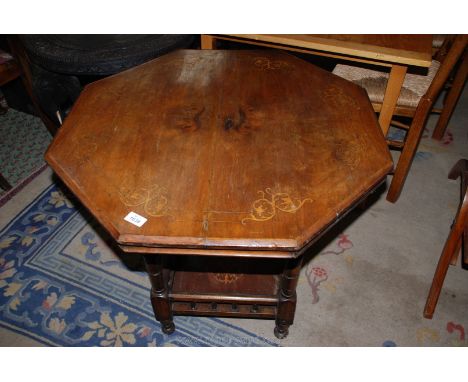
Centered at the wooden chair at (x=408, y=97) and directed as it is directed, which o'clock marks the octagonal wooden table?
The octagonal wooden table is roughly at 10 o'clock from the wooden chair.

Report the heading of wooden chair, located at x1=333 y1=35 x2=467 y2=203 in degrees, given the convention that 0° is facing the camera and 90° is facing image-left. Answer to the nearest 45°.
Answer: approximately 90°

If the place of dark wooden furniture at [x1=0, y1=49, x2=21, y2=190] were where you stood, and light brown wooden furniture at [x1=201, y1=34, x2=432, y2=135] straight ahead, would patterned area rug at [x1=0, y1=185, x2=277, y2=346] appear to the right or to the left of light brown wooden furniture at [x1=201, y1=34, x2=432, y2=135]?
right

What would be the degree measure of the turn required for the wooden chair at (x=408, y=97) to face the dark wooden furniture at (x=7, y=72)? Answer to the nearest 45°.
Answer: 0° — it already faces it

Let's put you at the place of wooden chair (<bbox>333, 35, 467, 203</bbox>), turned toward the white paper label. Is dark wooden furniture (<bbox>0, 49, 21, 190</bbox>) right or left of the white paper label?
right

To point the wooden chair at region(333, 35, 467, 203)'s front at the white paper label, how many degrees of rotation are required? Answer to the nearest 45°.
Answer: approximately 45° to its left
